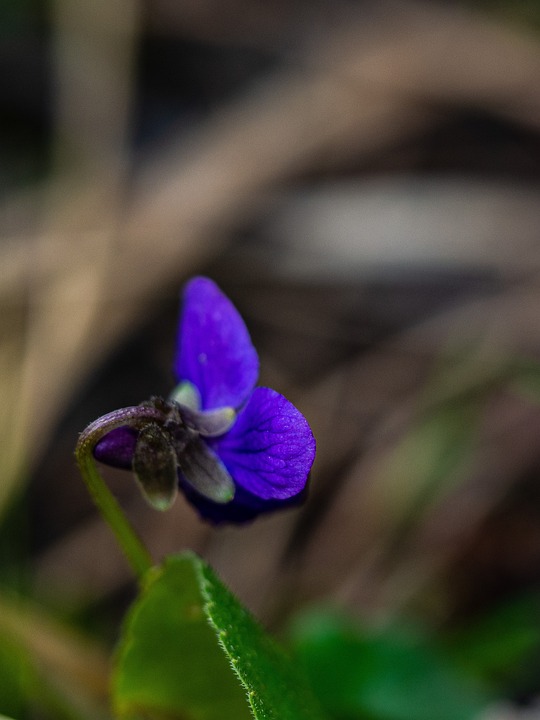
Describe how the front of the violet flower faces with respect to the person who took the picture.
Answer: facing away from the viewer and to the right of the viewer
